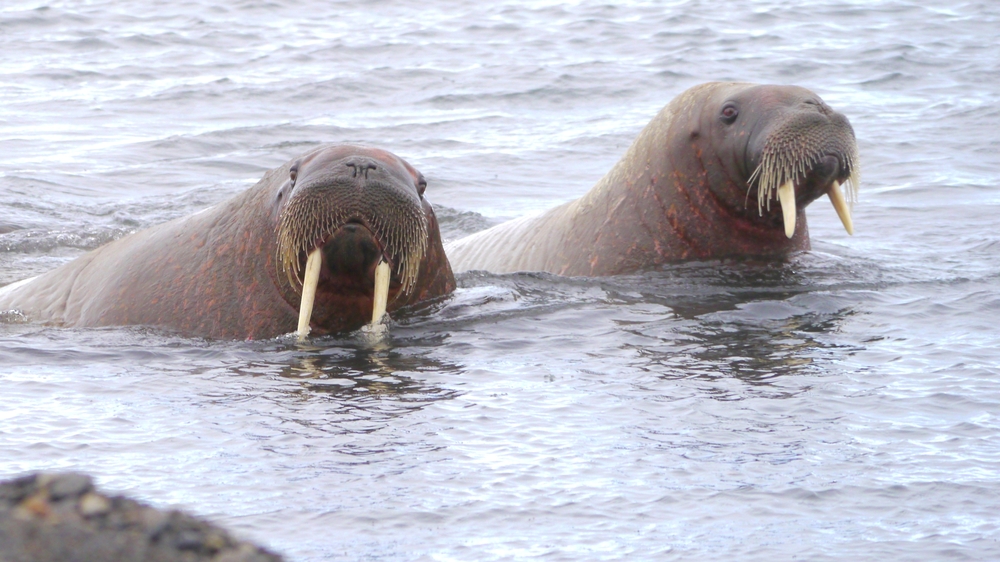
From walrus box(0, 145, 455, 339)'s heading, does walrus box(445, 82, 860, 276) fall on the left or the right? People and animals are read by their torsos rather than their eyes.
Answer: on its left

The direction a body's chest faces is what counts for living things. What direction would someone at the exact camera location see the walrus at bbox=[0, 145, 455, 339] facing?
facing the viewer and to the right of the viewer
